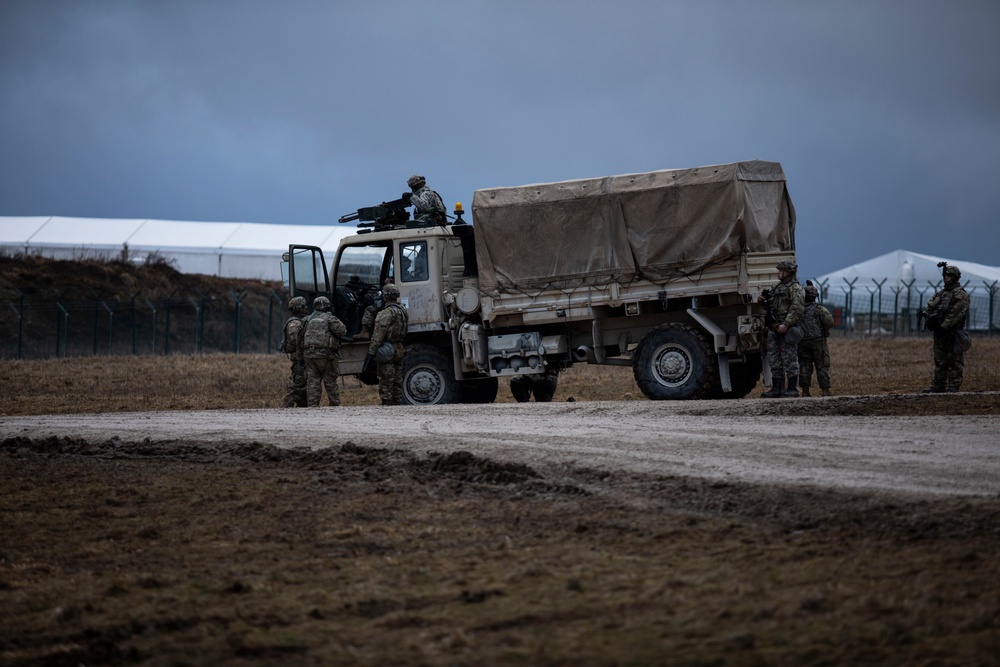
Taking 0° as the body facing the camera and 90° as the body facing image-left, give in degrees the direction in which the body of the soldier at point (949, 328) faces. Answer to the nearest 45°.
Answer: approximately 45°

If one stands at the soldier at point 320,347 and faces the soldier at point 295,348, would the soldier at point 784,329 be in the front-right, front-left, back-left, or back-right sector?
back-right

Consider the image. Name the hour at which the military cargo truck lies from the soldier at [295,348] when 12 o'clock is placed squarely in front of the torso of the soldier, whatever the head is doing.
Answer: The military cargo truck is roughly at 1 o'clock from the soldier.

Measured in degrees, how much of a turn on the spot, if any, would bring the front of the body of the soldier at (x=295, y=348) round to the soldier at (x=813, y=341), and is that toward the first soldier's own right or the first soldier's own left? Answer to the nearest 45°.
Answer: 0° — they already face them

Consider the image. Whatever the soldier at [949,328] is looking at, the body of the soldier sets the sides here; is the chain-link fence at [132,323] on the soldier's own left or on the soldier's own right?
on the soldier's own right

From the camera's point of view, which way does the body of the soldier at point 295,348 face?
to the viewer's right

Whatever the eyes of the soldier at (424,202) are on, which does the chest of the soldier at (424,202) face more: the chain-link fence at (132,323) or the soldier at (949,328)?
the chain-link fence

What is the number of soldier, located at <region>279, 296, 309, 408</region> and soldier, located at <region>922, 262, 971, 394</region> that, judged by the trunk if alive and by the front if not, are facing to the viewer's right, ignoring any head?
1

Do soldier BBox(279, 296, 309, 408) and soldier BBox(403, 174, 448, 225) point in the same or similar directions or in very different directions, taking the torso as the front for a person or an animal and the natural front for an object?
very different directions

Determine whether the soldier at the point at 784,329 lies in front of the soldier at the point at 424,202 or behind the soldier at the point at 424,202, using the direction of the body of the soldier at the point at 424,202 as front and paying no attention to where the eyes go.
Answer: behind

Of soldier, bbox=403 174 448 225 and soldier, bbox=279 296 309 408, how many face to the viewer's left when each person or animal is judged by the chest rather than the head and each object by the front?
1

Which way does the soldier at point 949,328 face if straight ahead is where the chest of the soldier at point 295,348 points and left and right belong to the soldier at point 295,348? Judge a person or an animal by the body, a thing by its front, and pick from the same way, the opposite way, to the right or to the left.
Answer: the opposite way

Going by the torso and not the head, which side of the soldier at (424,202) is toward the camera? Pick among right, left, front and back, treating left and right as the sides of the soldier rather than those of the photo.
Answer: left
